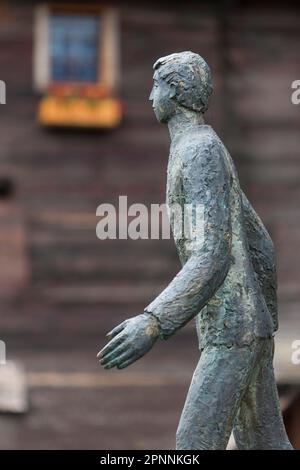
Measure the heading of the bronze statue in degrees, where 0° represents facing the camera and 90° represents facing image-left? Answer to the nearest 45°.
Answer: approximately 90°

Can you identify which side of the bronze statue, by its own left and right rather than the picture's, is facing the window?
right
